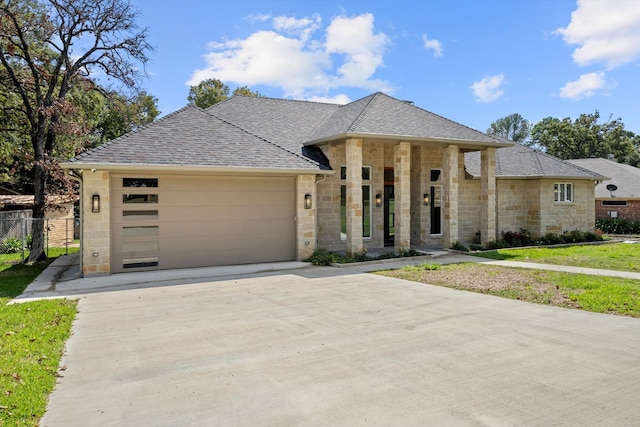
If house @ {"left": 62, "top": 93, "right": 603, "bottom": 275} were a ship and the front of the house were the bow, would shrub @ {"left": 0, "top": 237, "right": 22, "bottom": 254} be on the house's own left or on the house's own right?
on the house's own right

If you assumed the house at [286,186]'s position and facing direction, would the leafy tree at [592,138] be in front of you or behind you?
behind

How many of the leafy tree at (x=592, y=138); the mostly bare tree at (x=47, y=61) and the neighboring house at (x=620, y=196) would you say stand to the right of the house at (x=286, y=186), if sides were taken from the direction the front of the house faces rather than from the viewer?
1

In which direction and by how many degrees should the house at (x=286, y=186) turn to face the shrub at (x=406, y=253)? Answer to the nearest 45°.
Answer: approximately 90° to its left

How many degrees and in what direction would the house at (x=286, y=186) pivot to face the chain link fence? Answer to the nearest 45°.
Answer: approximately 135° to its right

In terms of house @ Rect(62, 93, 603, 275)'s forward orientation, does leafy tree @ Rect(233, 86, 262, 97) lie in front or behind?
behind

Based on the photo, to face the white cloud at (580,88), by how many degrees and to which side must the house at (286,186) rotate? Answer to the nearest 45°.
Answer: approximately 135° to its left

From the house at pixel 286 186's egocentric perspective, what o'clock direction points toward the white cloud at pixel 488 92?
The white cloud is roughly at 7 o'clock from the house.

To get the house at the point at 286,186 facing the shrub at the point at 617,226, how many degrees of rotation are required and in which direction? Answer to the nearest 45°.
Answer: approximately 135° to its left

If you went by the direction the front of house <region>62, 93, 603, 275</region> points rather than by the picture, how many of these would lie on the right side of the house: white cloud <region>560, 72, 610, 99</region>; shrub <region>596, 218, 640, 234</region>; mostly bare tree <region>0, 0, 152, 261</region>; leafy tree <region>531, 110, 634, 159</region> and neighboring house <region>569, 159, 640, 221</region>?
1

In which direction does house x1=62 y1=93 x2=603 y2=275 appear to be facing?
toward the camera

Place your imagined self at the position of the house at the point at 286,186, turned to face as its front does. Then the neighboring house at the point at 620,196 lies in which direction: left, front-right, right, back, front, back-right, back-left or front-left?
back-left
